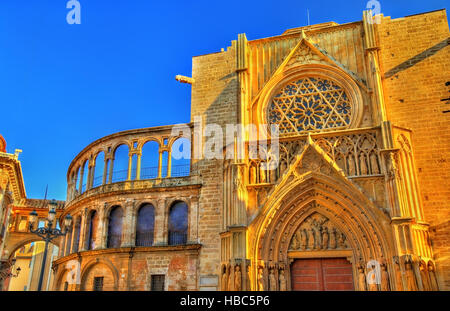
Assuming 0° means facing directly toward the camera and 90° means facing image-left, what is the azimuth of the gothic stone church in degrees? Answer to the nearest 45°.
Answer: approximately 0°

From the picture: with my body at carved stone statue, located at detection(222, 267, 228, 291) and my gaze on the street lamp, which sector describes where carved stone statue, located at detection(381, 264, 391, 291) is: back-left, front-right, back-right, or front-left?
back-left

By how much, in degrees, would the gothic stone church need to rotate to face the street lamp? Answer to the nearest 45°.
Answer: approximately 90° to its right

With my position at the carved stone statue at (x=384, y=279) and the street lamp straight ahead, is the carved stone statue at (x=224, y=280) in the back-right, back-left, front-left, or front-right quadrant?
front-right

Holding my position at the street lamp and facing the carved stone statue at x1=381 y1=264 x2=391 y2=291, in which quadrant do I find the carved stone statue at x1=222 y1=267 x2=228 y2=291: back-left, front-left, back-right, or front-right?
front-left
